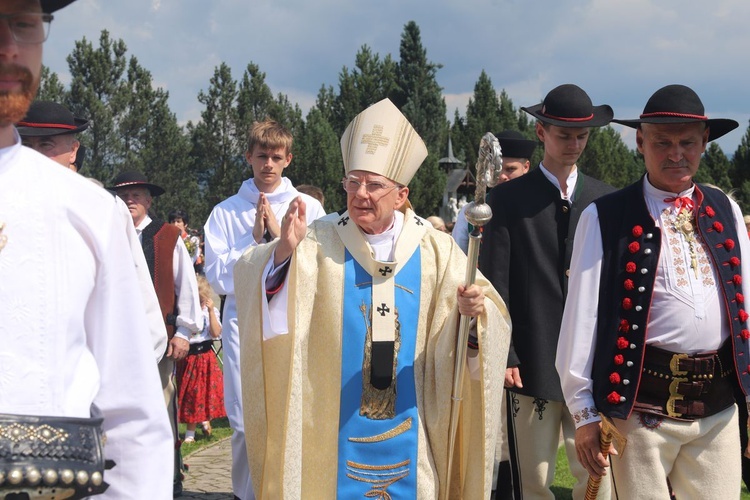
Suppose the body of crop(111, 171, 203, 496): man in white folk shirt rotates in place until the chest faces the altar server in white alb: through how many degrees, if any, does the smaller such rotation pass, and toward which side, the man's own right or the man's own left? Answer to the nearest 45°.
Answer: approximately 90° to the man's own left

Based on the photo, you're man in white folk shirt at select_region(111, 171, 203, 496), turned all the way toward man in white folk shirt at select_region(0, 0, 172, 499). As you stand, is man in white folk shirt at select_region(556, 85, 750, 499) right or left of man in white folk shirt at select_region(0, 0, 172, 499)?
left

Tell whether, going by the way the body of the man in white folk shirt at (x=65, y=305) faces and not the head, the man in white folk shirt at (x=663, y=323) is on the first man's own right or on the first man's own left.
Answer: on the first man's own left

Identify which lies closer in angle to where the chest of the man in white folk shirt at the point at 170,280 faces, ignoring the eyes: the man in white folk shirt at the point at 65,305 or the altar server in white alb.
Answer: the man in white folk shirt

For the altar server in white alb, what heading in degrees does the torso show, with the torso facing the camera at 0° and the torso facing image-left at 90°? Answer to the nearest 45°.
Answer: approximately 0°
